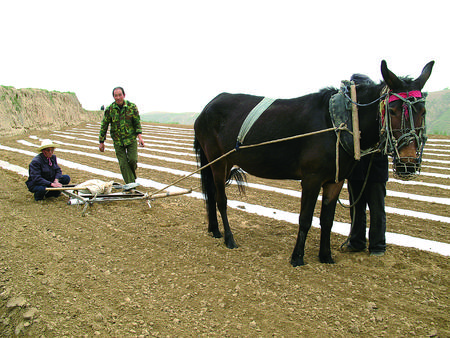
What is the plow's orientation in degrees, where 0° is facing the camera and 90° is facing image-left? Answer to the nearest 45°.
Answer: approximately 270°

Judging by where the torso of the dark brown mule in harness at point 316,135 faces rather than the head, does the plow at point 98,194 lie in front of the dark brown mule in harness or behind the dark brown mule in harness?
behind

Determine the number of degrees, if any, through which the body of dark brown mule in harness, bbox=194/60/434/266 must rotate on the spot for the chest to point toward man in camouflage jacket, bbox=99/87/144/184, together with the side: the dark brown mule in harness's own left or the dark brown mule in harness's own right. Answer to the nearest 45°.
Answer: approximately 180°

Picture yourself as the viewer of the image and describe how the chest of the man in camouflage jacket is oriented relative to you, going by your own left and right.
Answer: facing the viewer

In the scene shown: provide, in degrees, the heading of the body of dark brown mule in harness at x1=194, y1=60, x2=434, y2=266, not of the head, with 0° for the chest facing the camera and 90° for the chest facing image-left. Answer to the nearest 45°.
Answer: approximately 315°

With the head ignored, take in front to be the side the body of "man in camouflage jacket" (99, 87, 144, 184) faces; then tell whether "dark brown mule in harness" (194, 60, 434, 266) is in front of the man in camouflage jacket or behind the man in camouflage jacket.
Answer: in front
